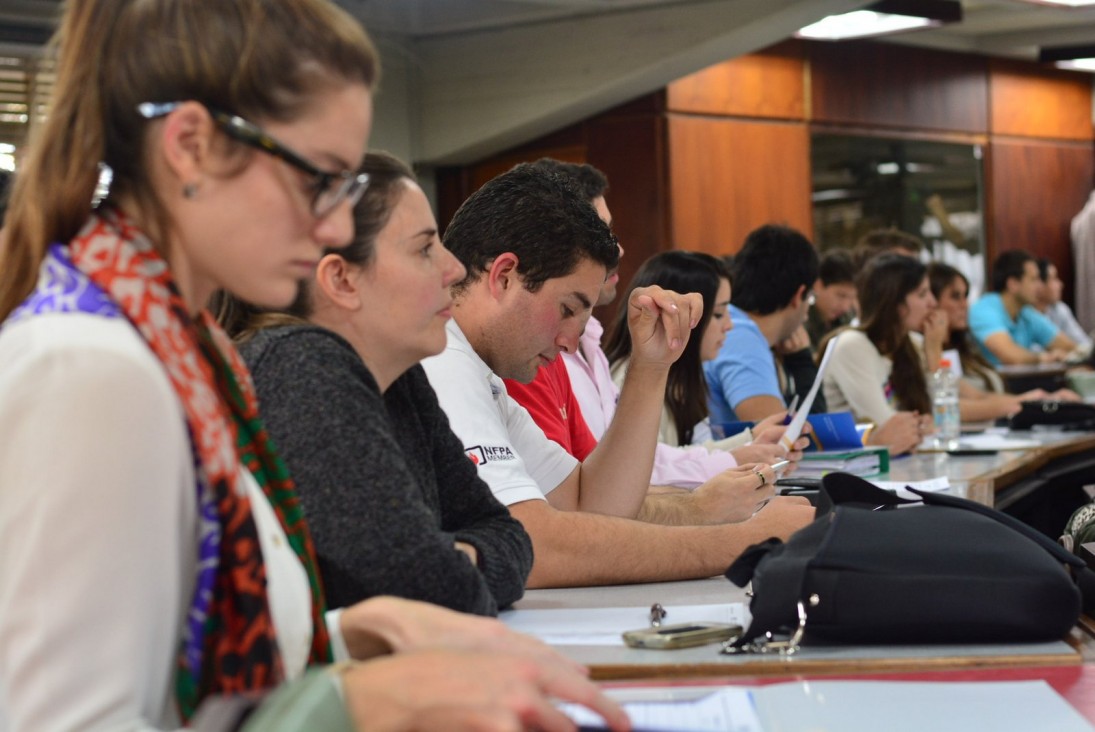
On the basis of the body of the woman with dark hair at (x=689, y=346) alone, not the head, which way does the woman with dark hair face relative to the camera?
to the viewer's right

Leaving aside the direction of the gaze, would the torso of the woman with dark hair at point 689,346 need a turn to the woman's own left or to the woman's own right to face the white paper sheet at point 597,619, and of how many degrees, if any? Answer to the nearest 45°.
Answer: approximately 90° to the woman's own right

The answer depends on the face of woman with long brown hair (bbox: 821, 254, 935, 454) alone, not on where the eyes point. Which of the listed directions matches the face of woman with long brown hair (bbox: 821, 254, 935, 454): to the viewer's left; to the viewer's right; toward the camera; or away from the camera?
to the viewer's right

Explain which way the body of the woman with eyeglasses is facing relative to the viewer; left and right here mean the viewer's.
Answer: facing to the right of the viewer

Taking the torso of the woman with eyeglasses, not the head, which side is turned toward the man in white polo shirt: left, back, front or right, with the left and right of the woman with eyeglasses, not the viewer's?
left

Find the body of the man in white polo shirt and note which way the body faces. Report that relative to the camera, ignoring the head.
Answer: to the viewer's right

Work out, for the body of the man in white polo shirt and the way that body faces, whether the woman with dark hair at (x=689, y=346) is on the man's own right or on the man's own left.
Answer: on the man's own left

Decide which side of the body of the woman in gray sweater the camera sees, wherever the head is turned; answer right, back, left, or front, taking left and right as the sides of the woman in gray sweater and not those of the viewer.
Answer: right

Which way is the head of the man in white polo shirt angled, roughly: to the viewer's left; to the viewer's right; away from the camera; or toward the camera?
to the viewer's right

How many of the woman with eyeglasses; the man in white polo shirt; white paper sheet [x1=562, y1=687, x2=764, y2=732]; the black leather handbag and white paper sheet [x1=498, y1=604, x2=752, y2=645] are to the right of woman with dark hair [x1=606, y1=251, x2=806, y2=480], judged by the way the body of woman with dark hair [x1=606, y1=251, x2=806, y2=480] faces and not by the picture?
5

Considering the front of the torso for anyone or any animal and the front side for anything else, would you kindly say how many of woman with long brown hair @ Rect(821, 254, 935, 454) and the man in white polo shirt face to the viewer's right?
2

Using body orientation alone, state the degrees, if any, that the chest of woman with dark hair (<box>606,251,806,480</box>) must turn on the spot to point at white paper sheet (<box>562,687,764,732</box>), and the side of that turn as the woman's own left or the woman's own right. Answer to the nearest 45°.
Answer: approximately 90° to the woman's own right

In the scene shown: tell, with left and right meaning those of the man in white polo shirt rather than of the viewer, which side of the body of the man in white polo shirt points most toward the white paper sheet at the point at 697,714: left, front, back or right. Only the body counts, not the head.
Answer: right

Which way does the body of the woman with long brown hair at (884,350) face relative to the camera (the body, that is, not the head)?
to the viewer's right
